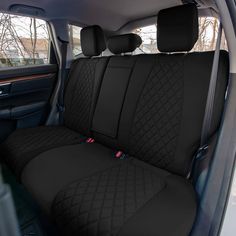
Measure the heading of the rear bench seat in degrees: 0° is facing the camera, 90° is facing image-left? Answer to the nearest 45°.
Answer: approximately 45°
